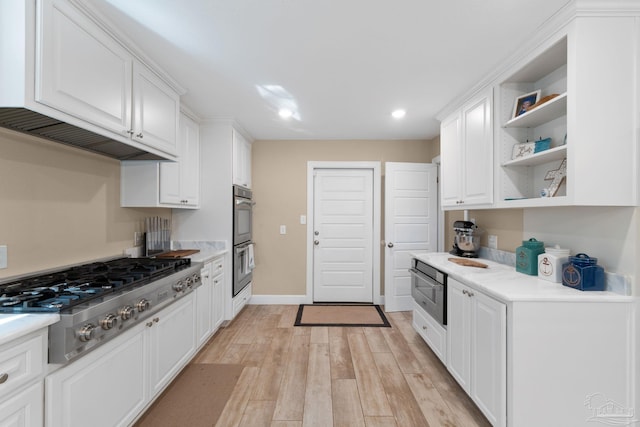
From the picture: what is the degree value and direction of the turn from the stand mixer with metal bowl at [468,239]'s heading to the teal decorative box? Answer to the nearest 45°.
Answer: approximately 90° to its left

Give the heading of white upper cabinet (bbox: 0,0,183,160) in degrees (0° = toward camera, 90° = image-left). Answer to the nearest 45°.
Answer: approximately 315°

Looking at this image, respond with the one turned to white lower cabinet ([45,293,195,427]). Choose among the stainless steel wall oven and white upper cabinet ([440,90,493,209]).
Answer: the white upper cabinet

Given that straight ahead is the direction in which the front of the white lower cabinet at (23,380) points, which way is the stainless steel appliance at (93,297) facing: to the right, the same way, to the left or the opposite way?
the same way

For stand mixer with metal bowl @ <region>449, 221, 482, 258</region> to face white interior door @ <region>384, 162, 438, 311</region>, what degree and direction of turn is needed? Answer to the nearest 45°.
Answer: approximately 90° to its right

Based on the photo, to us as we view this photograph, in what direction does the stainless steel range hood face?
facing the viewer and to the right of the viewer

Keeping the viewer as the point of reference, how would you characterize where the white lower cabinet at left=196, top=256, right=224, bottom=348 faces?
facing to the right of the viewer

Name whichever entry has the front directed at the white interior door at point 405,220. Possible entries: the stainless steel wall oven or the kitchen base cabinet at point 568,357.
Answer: the stainless steel wall oven

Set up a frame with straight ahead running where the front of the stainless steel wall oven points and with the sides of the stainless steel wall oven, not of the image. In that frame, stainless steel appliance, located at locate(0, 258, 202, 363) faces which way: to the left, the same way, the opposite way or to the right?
the same way

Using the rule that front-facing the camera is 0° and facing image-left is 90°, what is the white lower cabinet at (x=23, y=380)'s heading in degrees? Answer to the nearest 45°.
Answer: approximately 315°

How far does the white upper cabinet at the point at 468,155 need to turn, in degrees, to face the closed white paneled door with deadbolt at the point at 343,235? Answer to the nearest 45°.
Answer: approximately 90° to its right

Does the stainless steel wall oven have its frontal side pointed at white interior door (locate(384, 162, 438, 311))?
yes

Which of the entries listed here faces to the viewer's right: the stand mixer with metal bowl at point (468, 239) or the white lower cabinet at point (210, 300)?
the white lower cabinet

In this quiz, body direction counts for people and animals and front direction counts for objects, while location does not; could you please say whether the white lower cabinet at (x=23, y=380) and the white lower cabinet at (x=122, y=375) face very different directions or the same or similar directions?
same or similar directions

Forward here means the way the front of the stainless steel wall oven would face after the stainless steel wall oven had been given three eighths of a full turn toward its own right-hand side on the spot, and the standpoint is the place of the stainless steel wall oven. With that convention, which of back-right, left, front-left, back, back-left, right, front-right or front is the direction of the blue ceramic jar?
left

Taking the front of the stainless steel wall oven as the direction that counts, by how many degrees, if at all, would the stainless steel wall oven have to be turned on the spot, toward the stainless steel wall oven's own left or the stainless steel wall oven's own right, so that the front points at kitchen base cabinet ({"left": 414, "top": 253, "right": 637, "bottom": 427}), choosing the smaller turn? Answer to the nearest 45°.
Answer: approximately 45° to the stainless steel wall oven's own right

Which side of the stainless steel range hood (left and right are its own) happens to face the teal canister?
front

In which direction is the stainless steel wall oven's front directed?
to the viewer's right
